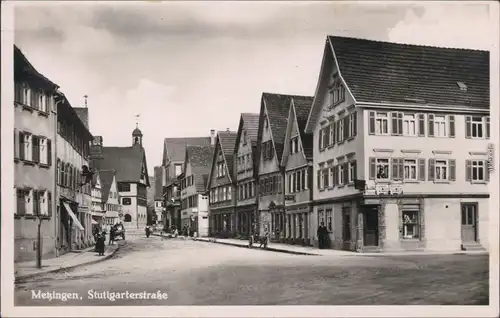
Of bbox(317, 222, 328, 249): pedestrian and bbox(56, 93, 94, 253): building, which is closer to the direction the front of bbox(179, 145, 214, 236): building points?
the building

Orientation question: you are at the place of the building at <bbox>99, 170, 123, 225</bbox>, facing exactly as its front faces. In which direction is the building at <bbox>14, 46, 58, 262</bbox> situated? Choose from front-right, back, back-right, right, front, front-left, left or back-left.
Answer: front-right

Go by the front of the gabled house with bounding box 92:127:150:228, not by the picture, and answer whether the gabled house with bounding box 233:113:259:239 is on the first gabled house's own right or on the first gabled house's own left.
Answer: on the first gabled house's own left

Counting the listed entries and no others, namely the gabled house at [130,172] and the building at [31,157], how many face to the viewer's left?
0

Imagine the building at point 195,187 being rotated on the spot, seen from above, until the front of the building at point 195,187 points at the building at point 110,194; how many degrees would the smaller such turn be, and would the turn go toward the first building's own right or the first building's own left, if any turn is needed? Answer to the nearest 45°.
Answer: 0° — it already faces it

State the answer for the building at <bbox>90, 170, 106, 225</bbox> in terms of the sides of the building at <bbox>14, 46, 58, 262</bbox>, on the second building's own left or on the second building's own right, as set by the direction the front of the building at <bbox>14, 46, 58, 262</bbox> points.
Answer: on the second building's own left

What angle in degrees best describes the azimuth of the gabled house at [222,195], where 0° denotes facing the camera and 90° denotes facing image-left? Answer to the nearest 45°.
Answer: approximately 45°
